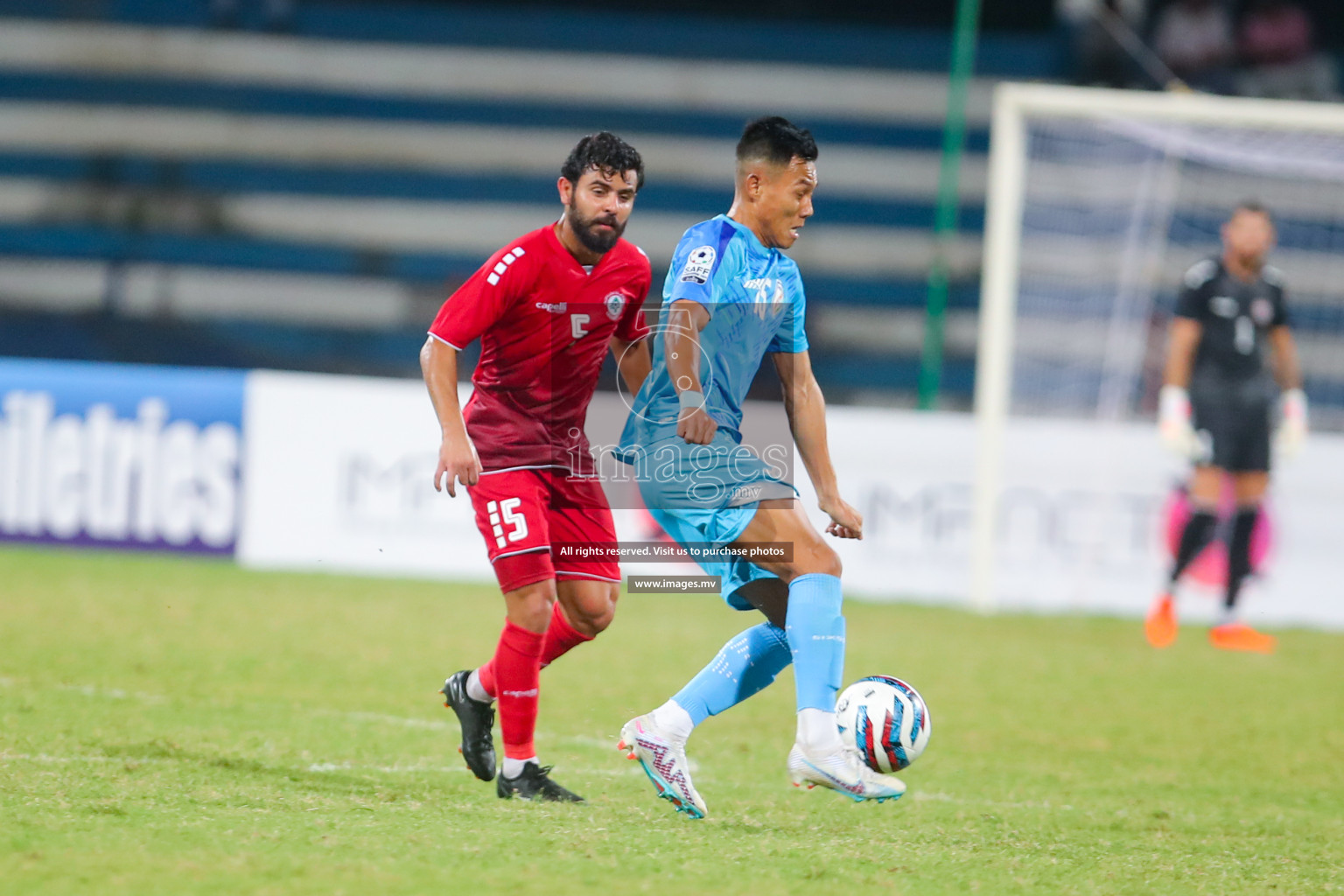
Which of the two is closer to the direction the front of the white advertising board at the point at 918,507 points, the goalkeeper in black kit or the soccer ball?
the soccer ball

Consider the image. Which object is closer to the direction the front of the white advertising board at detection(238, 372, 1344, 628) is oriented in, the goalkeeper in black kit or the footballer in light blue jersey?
the footballer in light blue jersey

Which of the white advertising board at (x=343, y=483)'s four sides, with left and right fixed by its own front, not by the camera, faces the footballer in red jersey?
front

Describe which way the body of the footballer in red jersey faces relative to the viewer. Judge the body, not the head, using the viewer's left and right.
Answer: facing the viewer and to the right of the viewer

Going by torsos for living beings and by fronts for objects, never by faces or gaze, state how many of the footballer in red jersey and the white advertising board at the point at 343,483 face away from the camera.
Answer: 0

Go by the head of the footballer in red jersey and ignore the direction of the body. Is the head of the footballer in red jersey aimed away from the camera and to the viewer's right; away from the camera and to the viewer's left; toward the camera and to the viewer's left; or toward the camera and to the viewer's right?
toward the camera and to the viewer's right

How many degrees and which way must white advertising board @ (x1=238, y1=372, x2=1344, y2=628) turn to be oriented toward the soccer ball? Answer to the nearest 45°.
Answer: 0° — it already faces it

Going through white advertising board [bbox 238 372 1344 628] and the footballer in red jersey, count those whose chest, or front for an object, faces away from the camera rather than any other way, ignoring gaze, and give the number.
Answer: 0

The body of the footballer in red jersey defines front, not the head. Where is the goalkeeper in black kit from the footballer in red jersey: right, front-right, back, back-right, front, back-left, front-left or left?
left

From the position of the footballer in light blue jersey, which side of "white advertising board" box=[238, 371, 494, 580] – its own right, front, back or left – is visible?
front
